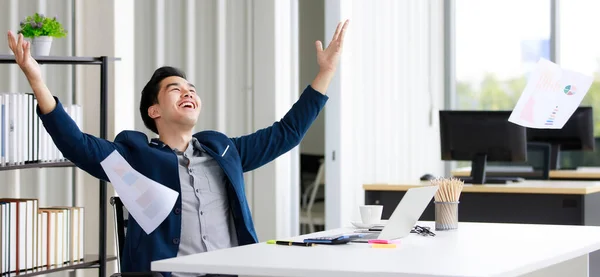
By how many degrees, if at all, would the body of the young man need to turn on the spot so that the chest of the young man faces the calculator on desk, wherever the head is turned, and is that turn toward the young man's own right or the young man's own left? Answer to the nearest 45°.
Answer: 0° — they already face it

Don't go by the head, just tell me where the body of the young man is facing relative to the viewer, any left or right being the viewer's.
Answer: facing the viewer and to the right of the viewer

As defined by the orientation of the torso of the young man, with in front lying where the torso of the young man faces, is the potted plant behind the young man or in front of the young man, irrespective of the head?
behind
